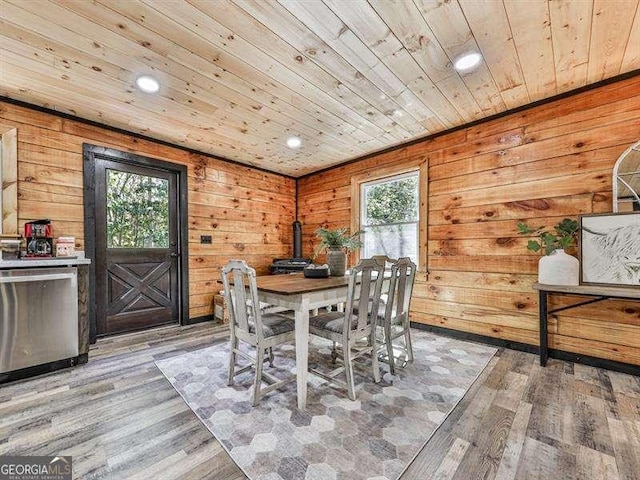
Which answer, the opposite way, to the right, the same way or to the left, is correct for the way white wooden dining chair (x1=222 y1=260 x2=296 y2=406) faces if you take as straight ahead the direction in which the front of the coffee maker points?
to the left

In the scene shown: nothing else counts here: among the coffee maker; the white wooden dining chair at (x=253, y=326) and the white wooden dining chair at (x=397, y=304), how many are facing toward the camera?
1

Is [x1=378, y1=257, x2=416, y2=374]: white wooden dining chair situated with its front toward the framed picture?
no

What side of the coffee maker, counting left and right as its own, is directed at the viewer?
front

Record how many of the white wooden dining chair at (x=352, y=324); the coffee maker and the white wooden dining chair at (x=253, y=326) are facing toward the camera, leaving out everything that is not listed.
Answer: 1

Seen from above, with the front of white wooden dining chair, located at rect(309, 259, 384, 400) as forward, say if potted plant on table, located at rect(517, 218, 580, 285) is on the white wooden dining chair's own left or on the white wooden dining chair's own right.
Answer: on the white wooden dining chair's own right

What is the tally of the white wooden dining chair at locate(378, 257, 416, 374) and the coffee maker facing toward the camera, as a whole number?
1

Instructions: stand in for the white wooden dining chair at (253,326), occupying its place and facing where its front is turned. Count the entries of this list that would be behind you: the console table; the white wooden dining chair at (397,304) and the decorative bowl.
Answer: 0

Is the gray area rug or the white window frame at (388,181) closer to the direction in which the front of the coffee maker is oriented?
the gray area rug

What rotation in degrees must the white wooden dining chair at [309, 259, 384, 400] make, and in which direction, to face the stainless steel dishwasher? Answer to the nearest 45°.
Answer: approximately 45° to its left

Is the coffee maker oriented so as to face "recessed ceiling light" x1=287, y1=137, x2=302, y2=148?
no

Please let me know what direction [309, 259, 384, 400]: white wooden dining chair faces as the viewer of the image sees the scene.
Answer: facing away from the viewer and to the left of the viewer

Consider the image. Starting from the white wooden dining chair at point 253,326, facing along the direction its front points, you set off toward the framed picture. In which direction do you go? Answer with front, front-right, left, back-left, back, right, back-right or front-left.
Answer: front-right

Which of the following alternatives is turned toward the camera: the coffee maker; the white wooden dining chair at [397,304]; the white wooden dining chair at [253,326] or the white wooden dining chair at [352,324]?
the coffee maker

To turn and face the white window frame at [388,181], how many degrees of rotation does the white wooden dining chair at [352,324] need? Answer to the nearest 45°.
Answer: approximately 45° to its right

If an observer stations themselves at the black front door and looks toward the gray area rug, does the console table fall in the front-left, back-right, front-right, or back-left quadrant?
front-left

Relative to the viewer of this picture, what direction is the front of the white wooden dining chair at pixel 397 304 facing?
facing away from the viewer and to the left of the viewer

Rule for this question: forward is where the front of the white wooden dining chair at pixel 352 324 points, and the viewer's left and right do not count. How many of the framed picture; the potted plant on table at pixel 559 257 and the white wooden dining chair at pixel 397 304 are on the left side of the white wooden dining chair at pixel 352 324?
0

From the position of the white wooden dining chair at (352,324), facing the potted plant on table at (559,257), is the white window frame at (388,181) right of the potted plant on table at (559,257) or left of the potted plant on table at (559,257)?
left

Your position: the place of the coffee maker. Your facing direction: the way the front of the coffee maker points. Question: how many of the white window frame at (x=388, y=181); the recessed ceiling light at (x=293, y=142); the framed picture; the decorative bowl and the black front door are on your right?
0

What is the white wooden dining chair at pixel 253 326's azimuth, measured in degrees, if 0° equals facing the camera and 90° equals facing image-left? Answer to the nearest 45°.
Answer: approximately 225°

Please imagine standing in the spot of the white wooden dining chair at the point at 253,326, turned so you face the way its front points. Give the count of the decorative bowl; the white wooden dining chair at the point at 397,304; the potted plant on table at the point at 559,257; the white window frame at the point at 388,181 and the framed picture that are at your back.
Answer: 0
